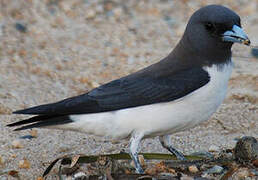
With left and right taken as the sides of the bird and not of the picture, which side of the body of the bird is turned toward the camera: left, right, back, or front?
right

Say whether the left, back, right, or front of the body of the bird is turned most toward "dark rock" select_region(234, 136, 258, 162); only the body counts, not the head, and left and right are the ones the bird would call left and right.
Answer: front

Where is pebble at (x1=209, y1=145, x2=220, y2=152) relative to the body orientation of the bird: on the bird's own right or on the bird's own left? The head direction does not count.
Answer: on the bird's own left

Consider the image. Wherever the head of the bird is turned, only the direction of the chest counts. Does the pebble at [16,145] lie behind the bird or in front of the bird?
behind

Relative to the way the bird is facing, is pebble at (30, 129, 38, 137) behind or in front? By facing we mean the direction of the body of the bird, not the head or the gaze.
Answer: behind

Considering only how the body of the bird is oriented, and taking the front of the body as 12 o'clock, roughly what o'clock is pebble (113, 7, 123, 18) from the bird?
The pebble is roughly at 9 o'clock from the bird.

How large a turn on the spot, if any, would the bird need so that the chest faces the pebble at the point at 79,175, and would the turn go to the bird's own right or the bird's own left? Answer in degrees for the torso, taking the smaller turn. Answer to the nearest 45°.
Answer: approximately 180°
